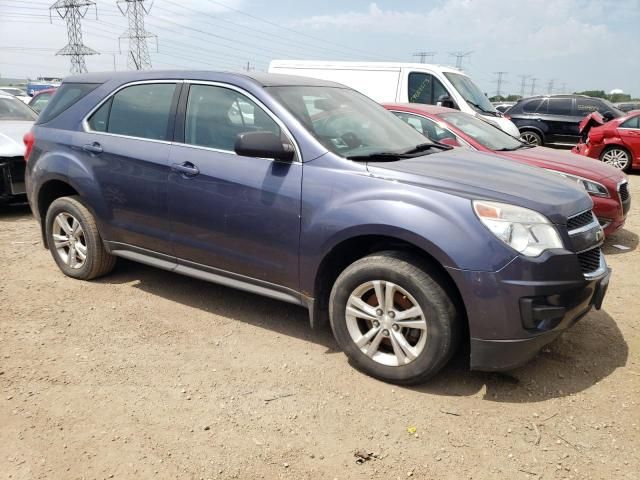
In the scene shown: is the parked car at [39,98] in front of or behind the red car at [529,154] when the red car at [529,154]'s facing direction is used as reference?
behind

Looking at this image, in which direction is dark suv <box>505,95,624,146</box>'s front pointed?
to the viewer's right

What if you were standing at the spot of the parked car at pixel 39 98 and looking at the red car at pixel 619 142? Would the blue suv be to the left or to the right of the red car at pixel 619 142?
right

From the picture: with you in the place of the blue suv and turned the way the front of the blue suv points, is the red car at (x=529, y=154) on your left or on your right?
on your left

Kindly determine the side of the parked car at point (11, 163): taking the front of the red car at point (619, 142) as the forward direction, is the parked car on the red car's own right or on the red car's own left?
on the red car's own right

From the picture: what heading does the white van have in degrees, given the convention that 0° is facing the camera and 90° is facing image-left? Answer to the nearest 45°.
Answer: approximately 315°

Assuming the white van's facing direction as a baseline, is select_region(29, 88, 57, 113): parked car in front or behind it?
behind

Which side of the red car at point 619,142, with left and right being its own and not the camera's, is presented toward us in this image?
right
